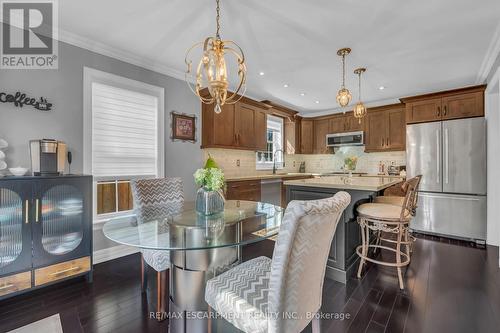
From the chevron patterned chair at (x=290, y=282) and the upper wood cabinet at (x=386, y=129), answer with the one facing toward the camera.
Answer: the upper wood cabinet

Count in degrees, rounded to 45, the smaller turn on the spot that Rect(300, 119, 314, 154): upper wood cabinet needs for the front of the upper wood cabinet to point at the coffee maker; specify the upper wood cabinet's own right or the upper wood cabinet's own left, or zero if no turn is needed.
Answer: approximately 45° to the upper wood cabinet's own right

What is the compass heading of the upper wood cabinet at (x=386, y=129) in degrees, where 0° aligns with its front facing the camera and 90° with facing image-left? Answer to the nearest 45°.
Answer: approximately 0°

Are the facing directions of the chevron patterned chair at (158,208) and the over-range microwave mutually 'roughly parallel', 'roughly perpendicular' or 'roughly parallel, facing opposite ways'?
roughly perpendicular

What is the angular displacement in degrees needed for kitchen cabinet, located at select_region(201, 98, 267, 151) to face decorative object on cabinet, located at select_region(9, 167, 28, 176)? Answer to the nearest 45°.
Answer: approximately 90° to its right

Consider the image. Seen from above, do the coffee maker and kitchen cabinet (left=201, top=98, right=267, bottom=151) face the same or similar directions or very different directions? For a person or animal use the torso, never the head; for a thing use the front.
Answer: same or similar directions

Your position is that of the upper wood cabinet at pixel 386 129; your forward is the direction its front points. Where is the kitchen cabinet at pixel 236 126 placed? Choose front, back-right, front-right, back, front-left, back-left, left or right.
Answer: front-right

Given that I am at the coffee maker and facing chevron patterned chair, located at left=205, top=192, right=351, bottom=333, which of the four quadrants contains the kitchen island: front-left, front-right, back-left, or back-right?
front-left

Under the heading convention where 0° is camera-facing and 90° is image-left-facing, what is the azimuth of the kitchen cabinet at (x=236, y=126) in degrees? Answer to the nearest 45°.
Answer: approximately 315°

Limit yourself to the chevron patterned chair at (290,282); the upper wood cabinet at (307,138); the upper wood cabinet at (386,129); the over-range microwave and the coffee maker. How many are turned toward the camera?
4

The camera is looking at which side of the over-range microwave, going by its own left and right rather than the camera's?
front

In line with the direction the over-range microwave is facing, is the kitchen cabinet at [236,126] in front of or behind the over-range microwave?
in front

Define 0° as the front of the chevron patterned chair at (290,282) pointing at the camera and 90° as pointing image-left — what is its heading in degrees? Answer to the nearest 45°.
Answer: approximately 135°

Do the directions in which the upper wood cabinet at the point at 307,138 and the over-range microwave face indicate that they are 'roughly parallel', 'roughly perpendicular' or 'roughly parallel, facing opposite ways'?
roughly parallel

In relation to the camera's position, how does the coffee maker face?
facing the viewer

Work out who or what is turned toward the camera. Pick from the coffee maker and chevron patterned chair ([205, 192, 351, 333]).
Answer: the coffee maker
